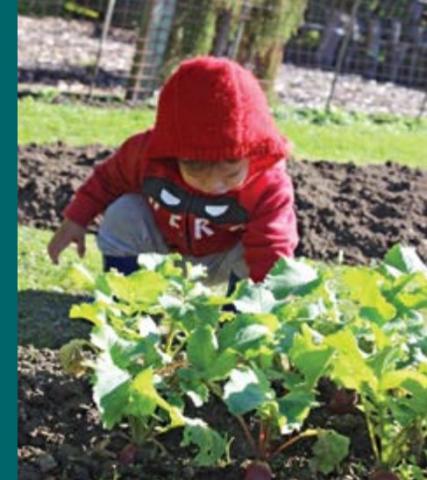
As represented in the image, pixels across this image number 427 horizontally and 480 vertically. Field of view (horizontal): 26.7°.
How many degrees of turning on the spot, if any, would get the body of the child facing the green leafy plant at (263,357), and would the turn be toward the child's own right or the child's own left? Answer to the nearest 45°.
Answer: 0° — they already face it

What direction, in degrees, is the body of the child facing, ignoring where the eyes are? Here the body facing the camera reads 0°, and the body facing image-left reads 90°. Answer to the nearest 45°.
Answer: approximately 0°

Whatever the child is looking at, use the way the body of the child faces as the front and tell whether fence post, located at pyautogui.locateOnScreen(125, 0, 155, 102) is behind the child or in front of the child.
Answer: behind

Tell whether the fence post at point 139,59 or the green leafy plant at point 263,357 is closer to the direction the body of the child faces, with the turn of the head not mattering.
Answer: the green leafy plant
